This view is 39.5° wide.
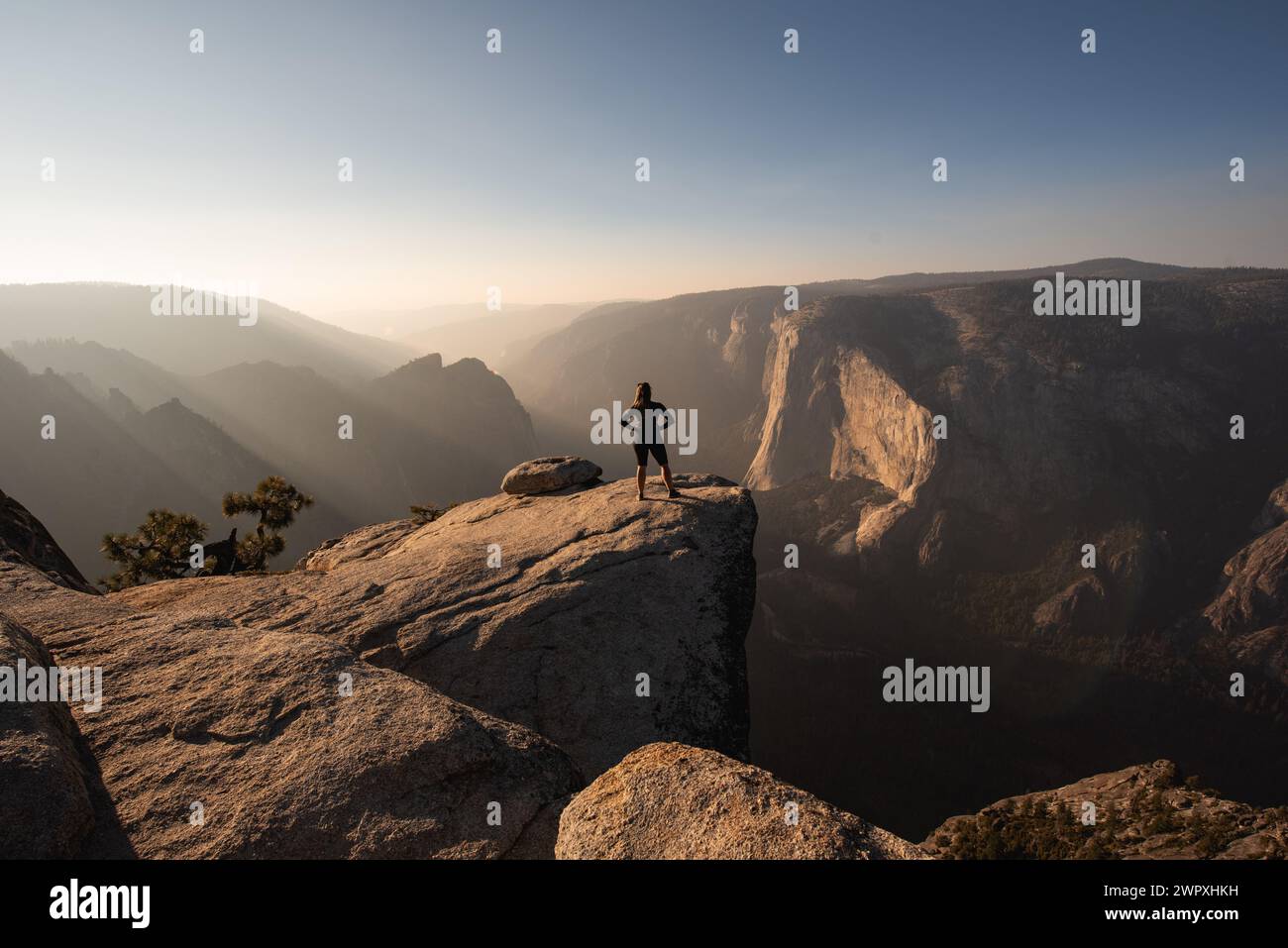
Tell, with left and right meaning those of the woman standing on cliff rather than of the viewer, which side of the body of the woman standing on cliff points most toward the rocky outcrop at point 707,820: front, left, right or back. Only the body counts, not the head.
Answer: back

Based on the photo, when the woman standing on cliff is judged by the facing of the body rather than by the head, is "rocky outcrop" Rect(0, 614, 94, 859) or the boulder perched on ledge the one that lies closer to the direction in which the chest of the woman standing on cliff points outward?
the boulder perched on ledge

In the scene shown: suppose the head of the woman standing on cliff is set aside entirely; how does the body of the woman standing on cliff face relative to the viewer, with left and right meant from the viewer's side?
facing away from the viewer

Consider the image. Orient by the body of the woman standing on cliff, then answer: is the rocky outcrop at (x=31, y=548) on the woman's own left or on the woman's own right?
on the woman's own left
